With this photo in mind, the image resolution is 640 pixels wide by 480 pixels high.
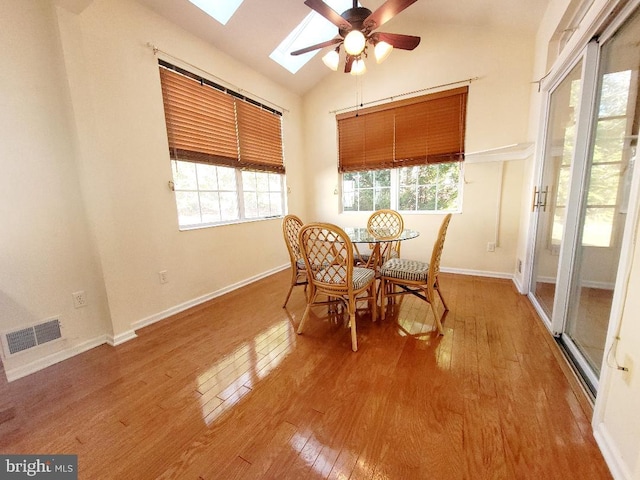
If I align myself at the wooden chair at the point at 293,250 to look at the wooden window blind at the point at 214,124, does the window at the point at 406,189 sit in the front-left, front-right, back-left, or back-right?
back-right

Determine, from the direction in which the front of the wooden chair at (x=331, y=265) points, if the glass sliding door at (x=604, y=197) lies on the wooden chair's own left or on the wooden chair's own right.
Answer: on the wooden chair's own right

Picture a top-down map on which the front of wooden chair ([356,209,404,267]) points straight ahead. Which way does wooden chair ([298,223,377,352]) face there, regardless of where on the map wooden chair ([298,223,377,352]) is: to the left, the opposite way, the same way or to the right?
the opposite way

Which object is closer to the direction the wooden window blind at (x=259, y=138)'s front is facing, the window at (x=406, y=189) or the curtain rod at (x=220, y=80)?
the window

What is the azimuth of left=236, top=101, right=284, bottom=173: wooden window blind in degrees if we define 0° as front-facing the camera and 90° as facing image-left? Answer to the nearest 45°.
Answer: approximately 315°

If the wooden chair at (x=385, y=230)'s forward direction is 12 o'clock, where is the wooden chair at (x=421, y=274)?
the wooden chair at (x=421, y=274) is roughly at 10 o'clock from the wooden chair at (x=385, y=230).

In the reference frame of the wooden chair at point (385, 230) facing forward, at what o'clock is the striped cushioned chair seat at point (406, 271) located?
The striped cushioned chair seat is roughly at 10 o'clock from the wooden chair.

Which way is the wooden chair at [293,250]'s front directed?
to the viewer's right

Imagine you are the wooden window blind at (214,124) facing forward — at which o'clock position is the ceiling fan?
The ceiling fan is roughly at 12 o'clock from the wooden window blind.

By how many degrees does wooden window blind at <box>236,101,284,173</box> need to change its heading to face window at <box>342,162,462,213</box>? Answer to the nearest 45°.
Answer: approximately 45° to its left

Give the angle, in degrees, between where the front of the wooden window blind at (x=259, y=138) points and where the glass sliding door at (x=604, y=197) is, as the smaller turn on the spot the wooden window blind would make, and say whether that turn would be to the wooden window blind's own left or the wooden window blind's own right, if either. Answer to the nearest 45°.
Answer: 0° — it already faces it

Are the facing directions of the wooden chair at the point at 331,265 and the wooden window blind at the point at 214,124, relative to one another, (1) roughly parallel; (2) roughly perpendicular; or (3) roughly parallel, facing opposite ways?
roughly perpendicular

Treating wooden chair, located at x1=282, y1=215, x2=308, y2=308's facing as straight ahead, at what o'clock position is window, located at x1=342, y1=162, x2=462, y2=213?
The window is roughly at 11 o'clock from the wooden chair.

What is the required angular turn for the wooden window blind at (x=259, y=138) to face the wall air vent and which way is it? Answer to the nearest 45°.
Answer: approximately 90° to its right

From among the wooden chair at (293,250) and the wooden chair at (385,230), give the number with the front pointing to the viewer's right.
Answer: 1
